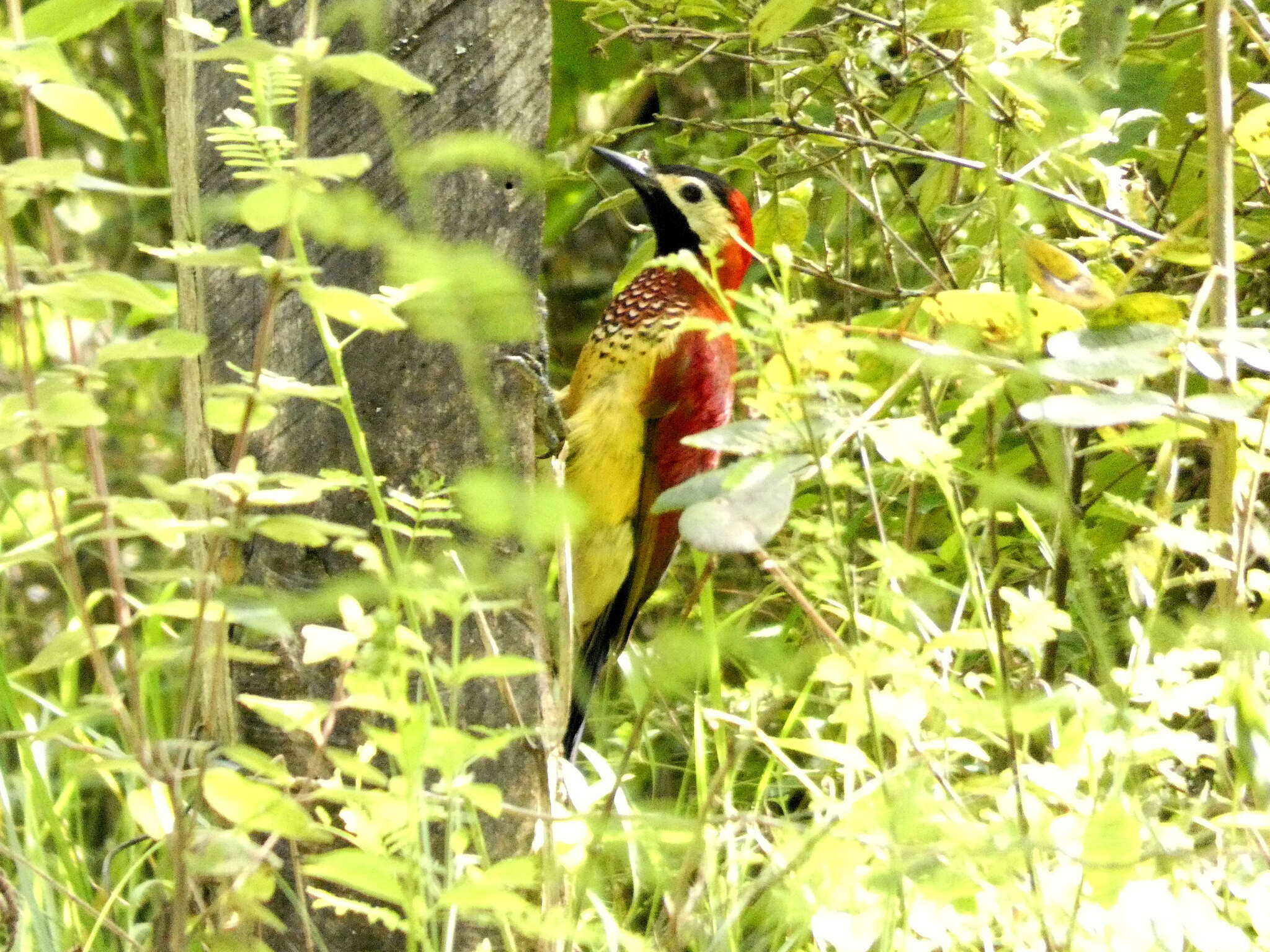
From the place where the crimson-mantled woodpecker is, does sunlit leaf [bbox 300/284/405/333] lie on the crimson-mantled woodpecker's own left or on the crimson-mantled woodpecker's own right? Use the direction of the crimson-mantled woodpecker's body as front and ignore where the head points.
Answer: on the crimson-mantled woodpecker's own left

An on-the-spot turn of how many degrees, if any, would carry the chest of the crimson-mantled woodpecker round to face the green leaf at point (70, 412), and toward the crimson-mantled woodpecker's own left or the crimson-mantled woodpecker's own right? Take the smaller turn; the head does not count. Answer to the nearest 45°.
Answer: approximately 90° to the crimson-mantled woodpecker's own left

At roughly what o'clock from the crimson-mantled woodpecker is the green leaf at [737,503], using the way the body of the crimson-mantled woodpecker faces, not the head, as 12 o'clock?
The green leaf is roughly at 9 o'clock from the crimson-mantled woodpecker.

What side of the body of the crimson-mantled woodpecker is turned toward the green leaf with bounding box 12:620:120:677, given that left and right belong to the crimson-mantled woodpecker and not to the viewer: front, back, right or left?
front

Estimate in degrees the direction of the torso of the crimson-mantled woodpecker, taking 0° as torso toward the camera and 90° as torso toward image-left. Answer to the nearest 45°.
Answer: approximately 90°
